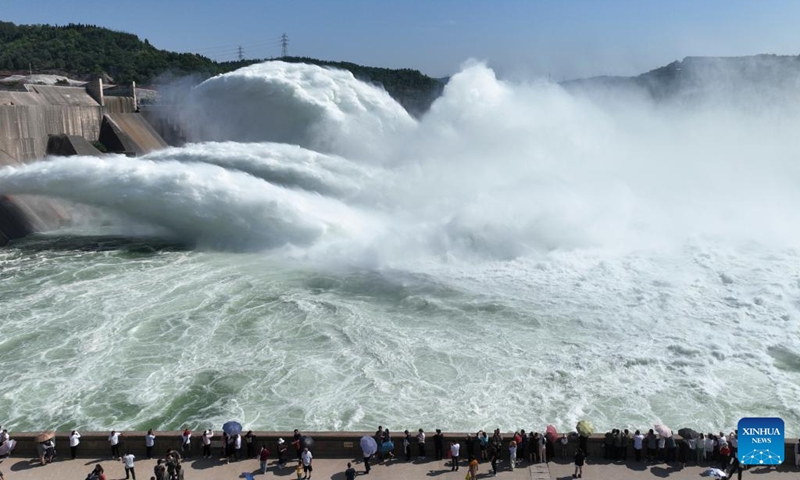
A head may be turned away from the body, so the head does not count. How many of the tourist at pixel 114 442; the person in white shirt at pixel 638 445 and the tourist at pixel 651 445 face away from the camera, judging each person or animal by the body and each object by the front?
3

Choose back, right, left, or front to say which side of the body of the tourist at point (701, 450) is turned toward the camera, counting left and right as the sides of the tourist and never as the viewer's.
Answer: back

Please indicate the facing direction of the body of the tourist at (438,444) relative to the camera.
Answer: away from the camera

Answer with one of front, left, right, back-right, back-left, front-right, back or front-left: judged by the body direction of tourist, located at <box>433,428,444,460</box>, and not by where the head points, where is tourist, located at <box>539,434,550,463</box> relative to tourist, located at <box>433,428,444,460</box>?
right

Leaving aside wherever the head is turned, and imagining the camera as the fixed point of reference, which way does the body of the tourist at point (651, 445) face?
away from the camera

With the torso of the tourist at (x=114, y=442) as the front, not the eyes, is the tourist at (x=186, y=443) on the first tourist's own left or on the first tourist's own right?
on the first tourist's own right
